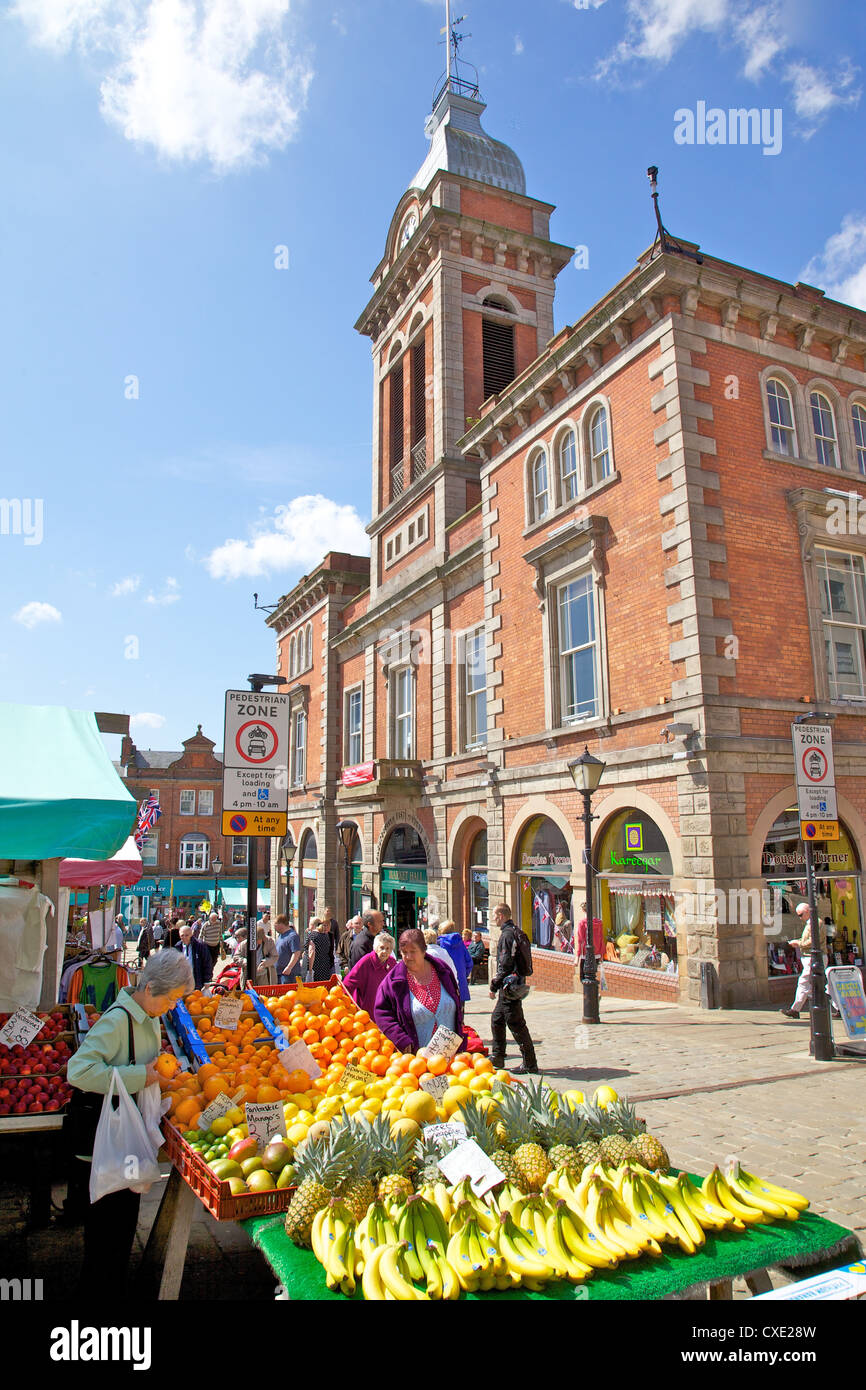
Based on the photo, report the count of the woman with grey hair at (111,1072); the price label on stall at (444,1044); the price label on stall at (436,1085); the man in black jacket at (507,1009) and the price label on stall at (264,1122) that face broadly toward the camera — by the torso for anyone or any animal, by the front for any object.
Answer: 3

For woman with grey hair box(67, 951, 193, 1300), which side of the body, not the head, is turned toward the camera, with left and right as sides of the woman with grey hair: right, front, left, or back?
right

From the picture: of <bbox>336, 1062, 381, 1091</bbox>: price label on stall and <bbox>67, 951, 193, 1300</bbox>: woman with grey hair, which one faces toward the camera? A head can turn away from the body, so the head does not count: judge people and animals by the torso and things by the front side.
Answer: the price label on stall

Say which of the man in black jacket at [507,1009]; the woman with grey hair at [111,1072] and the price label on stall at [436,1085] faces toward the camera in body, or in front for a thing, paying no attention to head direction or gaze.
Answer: the price label on stall

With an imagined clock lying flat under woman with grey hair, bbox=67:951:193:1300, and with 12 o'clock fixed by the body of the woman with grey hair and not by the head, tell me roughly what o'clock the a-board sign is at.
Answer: The a-board sign is roughly at 11 o'clock from the woman with grey hair.

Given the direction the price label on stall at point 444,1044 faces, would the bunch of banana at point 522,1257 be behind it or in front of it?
in front

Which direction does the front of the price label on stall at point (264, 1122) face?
toward the camera

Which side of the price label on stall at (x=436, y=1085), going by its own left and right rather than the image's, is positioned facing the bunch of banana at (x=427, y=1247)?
front

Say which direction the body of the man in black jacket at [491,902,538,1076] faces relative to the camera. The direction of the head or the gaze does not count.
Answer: to the viewer's left

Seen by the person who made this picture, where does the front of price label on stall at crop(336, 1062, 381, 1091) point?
facing the viewer

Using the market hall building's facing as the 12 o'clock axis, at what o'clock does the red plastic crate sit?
The red plastic crate is roughly at 11 o'clock from the market hall building.

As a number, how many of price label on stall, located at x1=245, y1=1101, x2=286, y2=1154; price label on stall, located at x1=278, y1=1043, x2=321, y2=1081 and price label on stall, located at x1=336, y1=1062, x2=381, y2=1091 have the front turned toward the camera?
3

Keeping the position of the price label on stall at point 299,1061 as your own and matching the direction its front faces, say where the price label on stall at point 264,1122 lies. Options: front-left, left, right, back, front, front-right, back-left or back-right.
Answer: front

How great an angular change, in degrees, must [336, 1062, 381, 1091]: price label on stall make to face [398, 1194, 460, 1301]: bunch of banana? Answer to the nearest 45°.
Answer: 0° — it already faces it

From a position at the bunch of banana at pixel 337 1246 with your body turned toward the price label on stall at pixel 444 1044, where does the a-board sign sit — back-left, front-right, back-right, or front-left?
front-right

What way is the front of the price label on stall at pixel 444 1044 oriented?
toward the camera

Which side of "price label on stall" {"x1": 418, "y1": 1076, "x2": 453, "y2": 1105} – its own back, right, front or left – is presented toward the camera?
front

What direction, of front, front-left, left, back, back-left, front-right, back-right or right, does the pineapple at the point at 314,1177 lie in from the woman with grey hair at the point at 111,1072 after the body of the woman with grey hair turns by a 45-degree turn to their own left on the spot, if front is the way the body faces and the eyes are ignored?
right
